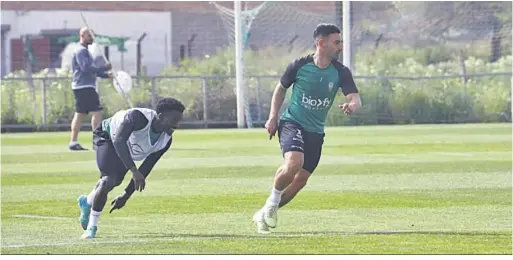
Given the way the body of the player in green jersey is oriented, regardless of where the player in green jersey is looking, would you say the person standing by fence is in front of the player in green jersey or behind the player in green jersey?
behind

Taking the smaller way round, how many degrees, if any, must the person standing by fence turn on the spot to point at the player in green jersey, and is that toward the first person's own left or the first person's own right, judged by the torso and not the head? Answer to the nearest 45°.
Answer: approximately 90° to the first person's own right

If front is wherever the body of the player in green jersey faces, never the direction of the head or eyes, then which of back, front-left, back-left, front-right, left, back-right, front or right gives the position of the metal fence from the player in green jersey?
back-left

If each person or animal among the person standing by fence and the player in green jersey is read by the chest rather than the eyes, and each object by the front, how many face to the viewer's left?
0

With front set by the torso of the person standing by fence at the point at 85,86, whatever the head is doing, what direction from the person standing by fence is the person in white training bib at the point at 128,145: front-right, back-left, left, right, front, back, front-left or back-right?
right

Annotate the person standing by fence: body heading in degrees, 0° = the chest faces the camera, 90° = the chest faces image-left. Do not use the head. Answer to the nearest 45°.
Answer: approximately 270°
